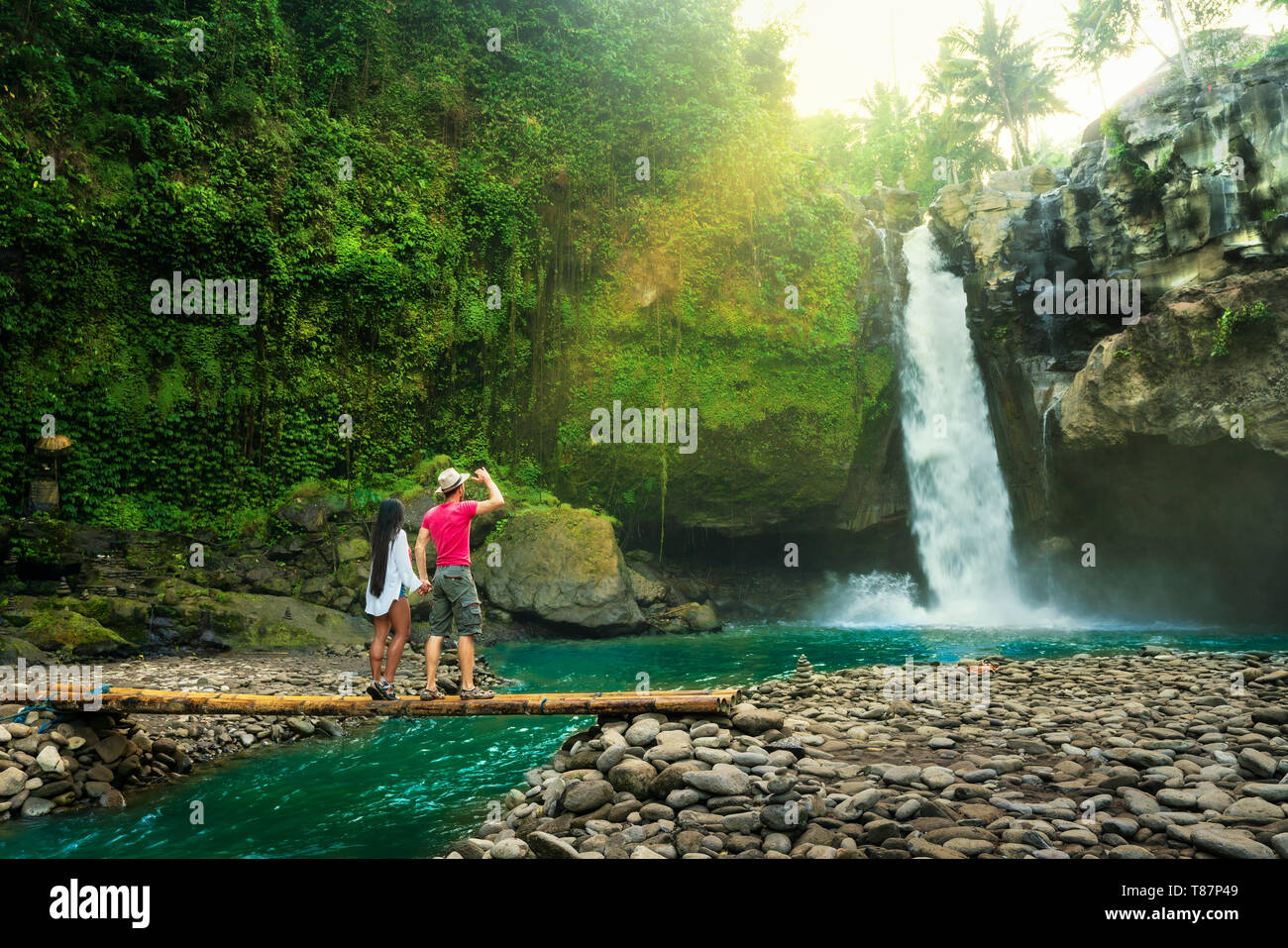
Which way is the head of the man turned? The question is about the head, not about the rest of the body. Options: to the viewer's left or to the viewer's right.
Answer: to the viewer's right

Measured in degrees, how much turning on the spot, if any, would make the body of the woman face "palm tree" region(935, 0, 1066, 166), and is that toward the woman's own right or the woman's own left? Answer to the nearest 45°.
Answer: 0° — they already face it

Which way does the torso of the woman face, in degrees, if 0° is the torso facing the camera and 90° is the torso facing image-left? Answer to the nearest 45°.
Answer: approximately 225°

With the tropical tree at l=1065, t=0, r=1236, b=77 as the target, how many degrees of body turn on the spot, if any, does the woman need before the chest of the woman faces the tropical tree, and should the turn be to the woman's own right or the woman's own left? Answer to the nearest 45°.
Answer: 0° — they already face it

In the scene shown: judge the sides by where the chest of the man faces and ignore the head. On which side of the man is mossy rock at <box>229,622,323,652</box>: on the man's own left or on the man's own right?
on the man's own left

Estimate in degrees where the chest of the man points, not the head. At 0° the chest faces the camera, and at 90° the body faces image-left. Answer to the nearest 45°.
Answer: approximately 225°
